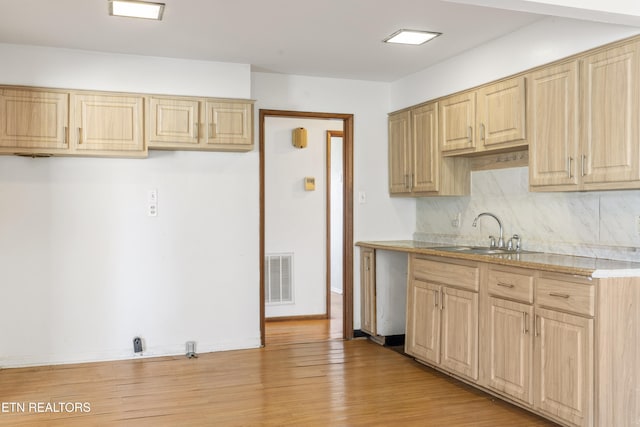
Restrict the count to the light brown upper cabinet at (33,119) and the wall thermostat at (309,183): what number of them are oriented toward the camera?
2

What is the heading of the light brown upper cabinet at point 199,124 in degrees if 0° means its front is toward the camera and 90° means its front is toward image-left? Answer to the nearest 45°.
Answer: approximately 0°

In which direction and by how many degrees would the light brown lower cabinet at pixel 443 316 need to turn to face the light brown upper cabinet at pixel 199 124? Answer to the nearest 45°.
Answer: approximately 45° to its right

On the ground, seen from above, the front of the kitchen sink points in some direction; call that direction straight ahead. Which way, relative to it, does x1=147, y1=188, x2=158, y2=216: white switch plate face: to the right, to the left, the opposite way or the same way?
to the left

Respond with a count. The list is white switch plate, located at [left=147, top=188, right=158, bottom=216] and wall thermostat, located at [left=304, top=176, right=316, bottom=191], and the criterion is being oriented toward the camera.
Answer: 2

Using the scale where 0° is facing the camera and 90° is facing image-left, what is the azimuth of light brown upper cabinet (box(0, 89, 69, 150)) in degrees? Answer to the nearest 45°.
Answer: approximately 0°

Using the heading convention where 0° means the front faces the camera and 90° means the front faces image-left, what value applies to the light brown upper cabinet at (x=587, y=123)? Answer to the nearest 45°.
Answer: approximately 45°

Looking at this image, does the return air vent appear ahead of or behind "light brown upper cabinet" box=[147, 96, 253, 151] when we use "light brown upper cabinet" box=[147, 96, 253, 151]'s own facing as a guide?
behind

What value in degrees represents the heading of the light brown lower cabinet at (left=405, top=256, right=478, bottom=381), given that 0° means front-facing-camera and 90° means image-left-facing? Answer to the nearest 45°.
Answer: approximately 45°

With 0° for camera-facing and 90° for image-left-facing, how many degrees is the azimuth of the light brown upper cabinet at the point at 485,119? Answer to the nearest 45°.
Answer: approximately 45°
